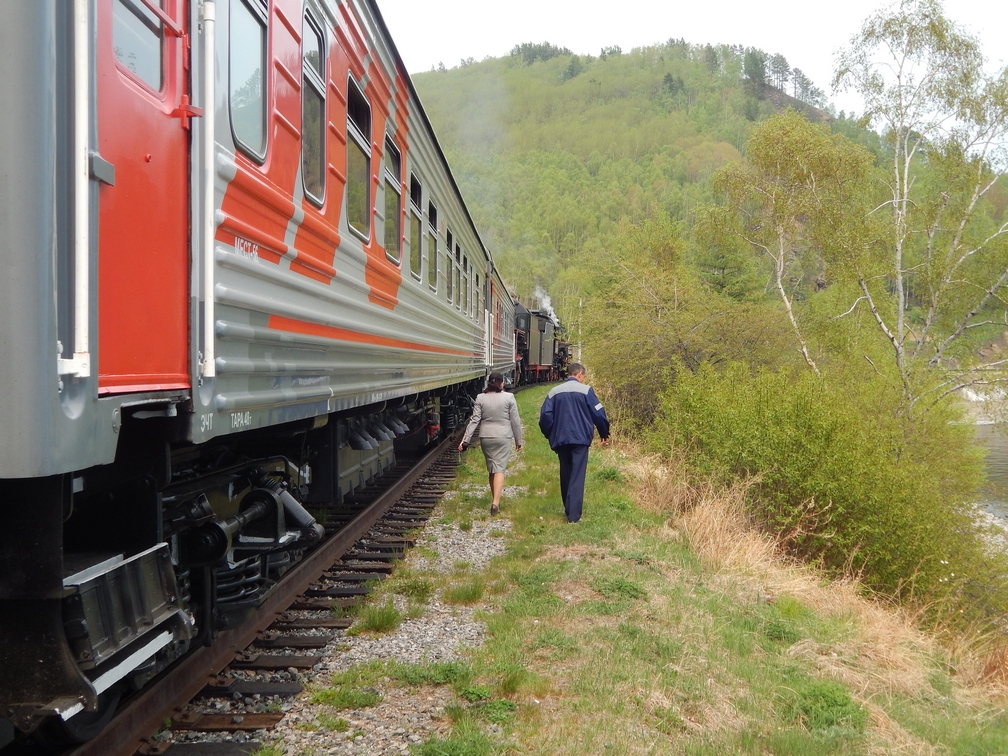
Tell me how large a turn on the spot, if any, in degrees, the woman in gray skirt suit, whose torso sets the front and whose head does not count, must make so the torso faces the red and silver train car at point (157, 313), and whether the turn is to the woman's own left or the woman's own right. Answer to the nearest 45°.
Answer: approximately 180°

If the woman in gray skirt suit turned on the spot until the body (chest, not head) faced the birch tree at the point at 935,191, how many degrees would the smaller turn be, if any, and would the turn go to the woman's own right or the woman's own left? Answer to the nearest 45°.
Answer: approximately 45° to the woman's own right

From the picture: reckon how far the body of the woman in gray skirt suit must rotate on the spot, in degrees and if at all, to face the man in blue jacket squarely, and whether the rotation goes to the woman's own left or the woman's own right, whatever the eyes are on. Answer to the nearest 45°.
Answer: approximately 135° to the woman's own right

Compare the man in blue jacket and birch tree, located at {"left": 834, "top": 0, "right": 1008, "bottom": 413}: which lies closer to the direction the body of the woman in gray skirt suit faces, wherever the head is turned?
the birch tree

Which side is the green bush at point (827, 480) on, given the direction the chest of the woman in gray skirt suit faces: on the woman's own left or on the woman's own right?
on the woman's own right

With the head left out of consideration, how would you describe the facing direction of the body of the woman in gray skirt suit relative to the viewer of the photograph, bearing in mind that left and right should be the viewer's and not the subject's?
facing away from the viewer
